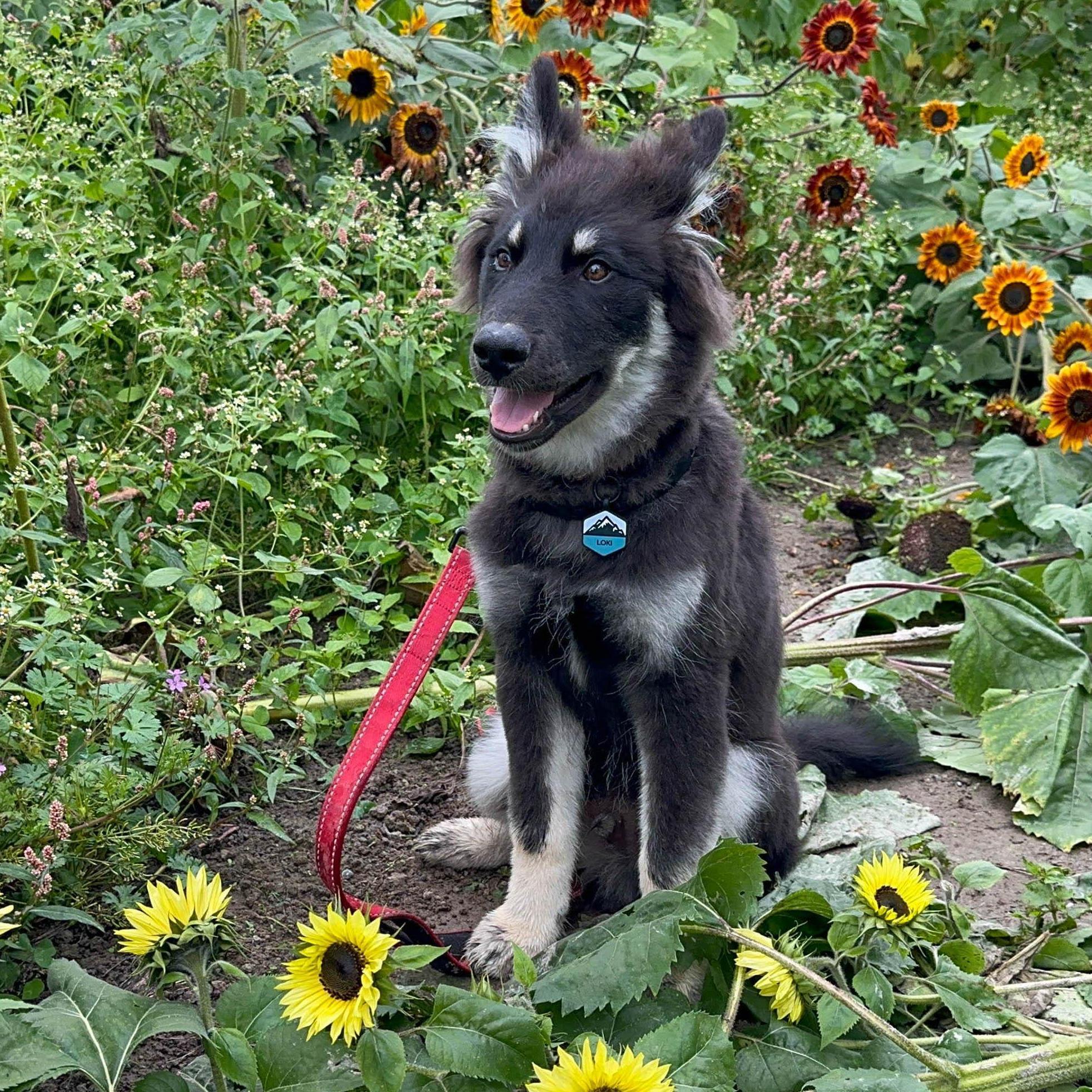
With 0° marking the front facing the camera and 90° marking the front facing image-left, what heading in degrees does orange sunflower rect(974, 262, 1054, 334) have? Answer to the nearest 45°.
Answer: approximately 0°

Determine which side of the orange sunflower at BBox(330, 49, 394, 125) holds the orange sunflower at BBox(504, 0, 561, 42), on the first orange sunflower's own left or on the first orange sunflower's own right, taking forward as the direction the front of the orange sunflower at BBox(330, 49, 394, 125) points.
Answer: on the first orange sunflower's own left

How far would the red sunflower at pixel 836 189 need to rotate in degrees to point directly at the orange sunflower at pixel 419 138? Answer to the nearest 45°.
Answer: approximately 45° to its right

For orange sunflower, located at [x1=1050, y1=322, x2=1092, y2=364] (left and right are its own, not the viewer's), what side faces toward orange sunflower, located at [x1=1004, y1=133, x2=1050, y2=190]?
back

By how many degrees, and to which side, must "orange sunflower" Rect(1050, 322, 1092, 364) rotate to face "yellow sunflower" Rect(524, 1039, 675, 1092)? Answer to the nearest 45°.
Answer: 0° — it already faces it

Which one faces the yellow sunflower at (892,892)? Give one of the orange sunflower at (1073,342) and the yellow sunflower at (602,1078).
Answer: the orange sunflower

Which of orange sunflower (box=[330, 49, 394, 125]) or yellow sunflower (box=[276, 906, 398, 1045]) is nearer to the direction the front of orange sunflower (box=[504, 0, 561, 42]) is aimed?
the yellow sunflower

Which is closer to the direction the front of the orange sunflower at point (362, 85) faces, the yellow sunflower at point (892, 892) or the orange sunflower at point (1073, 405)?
the yellow sunflower

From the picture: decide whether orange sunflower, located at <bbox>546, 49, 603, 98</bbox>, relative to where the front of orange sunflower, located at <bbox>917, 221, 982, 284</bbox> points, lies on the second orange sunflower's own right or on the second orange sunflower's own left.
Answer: on the second orange sunflower's own right

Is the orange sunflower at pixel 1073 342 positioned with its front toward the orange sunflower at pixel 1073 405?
yes
